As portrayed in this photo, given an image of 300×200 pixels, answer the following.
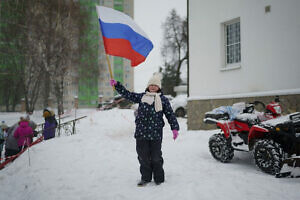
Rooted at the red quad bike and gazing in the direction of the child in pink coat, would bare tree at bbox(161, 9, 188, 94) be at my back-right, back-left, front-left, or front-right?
front-right

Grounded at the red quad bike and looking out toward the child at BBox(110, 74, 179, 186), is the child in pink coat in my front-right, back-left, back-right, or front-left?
front-right

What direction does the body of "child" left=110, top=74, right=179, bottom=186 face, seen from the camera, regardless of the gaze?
toward the camera

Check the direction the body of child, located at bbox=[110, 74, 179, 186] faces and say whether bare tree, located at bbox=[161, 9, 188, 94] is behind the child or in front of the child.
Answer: behind

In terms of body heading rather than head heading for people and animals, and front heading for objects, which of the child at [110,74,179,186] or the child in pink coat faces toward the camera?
the child

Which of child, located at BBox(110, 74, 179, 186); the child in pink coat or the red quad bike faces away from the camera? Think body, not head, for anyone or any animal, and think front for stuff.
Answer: the child in pink coat

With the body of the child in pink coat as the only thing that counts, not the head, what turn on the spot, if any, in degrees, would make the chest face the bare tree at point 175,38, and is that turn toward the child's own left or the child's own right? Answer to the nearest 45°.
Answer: approximately 45° to the child's own right

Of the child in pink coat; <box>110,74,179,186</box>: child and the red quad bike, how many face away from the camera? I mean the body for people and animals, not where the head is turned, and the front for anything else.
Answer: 1
